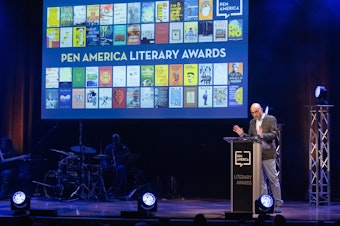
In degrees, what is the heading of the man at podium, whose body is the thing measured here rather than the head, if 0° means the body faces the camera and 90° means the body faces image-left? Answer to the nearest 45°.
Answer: approximately 45°

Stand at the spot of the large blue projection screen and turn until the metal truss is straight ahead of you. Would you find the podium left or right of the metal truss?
right

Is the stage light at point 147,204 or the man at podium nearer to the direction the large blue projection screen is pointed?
the stage light

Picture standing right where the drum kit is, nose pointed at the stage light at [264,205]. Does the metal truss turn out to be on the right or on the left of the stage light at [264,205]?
left

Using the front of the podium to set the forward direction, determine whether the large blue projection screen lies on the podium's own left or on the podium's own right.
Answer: on the podium's own right
